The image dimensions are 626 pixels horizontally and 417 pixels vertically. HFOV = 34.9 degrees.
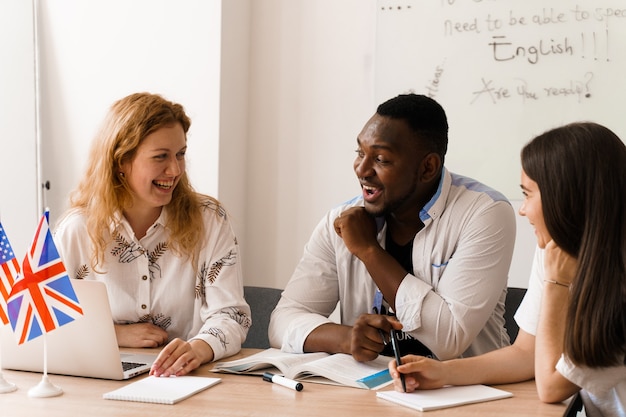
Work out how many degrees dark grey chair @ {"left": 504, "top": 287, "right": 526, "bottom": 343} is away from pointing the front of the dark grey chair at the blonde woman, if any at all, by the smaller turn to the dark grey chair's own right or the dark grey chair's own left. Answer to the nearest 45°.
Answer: approximately 45° to the dark grey chair's own right

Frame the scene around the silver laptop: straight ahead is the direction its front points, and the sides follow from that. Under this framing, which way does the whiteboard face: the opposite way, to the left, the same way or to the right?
the opposite way

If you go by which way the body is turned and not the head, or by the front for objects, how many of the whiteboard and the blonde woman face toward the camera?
2

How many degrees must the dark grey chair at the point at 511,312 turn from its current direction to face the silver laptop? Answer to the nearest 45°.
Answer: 0° — it already faces it

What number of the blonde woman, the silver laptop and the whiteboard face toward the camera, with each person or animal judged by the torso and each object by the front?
2

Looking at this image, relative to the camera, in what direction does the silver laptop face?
facing away from the viewer and to the right of the viewer

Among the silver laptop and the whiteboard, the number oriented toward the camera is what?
1

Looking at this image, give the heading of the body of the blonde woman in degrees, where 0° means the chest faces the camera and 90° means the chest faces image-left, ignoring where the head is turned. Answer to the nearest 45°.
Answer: approximately 0°

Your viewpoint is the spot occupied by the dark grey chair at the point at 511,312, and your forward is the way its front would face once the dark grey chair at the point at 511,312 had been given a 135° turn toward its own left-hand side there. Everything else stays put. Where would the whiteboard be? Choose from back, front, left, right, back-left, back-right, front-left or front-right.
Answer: left

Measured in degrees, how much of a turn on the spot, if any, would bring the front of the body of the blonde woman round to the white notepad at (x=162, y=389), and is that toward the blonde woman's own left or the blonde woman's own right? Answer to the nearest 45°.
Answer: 0° — they already face it

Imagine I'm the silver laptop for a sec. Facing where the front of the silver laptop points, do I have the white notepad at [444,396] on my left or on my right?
on my right
